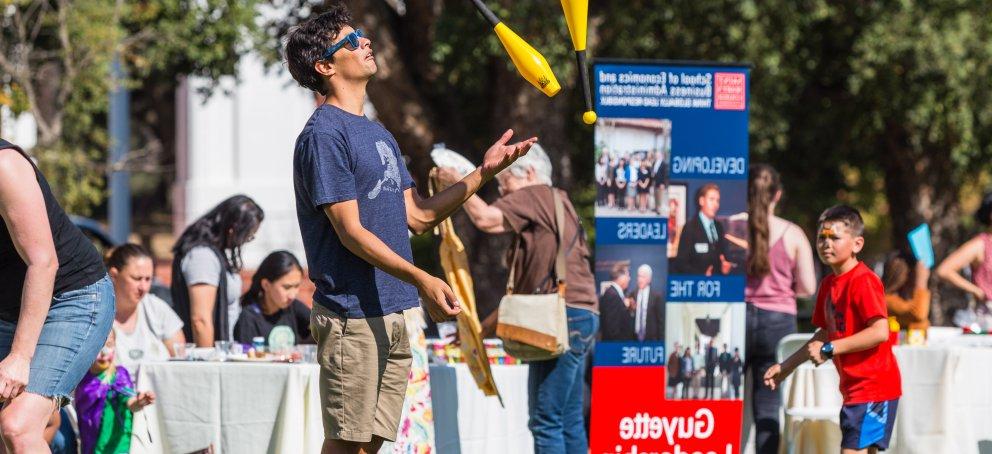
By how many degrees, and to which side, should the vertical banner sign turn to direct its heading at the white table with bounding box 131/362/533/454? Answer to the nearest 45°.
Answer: approximately 90° to its left

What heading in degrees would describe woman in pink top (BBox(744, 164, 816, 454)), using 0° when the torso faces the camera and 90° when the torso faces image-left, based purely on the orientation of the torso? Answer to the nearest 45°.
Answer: approximately 225°

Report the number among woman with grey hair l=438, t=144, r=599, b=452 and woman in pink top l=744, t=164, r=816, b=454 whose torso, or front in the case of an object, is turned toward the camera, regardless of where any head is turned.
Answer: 0

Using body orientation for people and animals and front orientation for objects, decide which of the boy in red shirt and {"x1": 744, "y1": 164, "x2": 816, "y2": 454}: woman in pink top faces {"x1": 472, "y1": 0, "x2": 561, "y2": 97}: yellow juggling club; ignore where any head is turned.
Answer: the boy in red shirt

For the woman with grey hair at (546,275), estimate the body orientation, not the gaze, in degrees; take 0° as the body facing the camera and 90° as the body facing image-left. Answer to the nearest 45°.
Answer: approximately 90°

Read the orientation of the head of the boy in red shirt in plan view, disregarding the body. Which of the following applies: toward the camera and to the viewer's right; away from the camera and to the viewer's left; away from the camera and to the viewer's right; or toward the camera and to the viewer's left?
toward the camera and to the viewer's left

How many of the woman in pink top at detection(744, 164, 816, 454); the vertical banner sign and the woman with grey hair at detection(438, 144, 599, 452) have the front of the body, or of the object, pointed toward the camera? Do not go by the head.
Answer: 1

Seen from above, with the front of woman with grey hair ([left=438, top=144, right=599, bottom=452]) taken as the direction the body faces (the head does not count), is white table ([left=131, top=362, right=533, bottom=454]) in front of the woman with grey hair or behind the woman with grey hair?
in front

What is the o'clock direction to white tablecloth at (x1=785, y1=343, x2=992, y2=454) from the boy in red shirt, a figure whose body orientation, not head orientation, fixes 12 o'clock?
The white tablecloth is roughly at 5 o'clock from the boy in red shirt.
